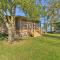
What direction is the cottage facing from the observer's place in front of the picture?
facing the viewer and to the right of the viewer
